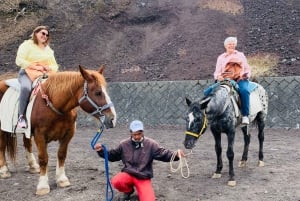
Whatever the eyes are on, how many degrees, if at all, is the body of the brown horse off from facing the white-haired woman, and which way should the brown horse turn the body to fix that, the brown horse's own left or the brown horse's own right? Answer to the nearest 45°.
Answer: approximately 45° to the brown horse's own left

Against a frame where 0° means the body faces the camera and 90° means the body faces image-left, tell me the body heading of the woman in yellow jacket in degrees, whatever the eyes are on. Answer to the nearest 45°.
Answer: approximately 315°

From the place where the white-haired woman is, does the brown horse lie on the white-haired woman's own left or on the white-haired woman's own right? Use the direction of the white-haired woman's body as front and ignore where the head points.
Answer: on the white-haired woman's own right

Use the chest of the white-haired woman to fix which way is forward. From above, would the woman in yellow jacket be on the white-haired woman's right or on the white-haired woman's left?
on the white-haired woman's right

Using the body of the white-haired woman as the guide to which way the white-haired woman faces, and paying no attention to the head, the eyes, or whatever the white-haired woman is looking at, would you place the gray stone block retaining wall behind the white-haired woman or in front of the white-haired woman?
behind

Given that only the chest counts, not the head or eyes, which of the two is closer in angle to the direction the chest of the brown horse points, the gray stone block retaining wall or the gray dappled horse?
the gray dappled horse

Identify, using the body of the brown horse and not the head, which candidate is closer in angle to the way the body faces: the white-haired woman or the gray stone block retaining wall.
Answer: the white-haired woman

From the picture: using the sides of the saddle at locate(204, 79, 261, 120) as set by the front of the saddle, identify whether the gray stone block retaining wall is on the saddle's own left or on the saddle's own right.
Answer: on the saddle's own right

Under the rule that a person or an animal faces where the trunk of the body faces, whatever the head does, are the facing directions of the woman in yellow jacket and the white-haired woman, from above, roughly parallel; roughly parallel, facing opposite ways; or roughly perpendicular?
roughly perpendicular

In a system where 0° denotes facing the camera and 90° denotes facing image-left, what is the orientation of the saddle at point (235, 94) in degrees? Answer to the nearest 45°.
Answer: approximately 45°
